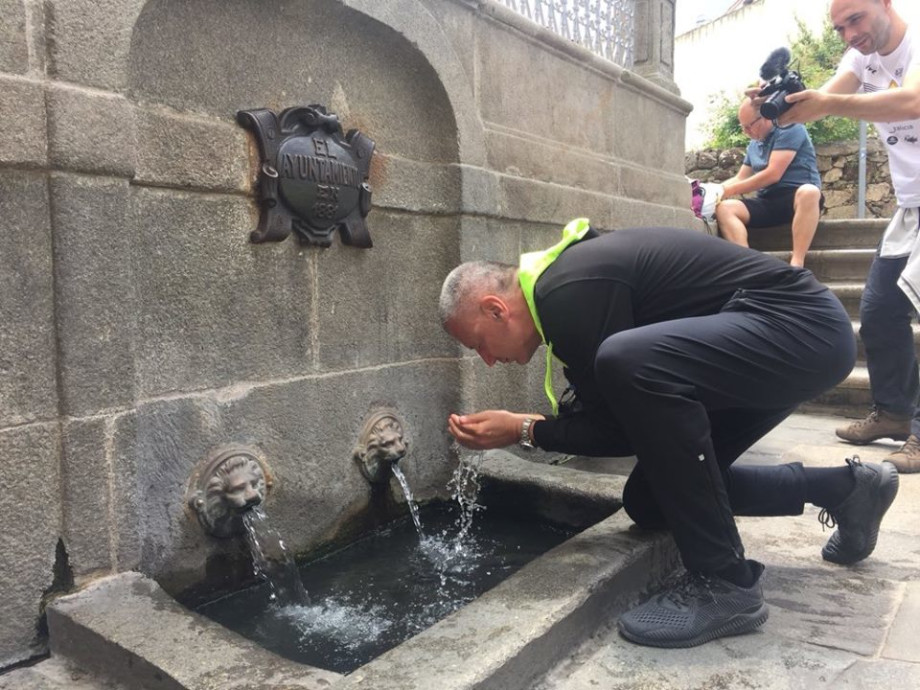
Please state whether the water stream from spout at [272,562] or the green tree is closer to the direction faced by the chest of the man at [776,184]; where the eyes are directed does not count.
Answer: the water stream from spout

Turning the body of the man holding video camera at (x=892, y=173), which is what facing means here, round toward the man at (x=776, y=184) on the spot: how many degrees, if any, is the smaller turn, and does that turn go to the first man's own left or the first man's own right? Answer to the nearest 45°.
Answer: approximately 135° to the first man's own right

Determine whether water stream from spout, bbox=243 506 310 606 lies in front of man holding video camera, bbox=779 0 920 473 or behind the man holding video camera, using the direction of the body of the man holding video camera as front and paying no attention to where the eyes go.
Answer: in front

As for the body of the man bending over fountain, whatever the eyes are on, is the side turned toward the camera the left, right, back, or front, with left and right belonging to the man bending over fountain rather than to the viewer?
left

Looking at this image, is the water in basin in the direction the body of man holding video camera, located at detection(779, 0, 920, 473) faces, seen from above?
yes

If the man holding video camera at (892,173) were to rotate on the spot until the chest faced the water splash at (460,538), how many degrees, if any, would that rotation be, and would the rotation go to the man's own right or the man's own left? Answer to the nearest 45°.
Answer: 0° — they already face it

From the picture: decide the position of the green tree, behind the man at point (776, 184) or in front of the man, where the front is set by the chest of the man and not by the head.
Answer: behind

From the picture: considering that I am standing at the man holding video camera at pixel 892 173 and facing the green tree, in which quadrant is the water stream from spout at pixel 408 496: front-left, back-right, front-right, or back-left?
back-left

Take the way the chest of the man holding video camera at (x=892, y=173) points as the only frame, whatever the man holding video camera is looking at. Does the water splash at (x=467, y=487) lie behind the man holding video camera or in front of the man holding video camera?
in front
